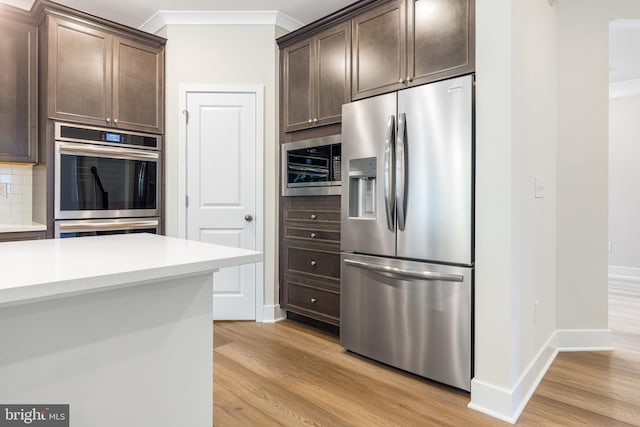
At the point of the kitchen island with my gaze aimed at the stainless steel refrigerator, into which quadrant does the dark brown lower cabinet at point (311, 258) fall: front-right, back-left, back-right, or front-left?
front-left

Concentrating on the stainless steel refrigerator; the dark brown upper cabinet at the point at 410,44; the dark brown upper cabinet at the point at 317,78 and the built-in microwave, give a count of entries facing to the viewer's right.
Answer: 0

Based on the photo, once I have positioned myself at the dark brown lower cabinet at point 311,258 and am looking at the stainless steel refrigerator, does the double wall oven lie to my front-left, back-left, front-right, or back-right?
back-right

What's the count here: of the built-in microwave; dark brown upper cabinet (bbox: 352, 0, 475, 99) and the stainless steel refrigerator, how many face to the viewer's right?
0

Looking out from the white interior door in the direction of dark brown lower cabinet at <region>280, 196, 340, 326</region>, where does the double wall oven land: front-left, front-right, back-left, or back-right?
back-right

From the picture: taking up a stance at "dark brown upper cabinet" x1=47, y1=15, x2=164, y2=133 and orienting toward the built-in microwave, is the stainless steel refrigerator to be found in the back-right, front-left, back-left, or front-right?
front-right

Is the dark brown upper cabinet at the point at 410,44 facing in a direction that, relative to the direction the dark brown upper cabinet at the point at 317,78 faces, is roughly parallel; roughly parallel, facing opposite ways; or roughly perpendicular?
roughly parallel

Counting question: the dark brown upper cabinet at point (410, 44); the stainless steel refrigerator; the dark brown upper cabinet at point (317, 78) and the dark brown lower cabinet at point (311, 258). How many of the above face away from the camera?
0

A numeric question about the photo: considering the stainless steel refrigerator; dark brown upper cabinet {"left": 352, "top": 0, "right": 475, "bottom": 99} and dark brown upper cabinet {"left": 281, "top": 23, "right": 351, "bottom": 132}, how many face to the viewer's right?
0

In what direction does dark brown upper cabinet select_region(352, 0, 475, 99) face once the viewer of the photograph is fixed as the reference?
facing the viewer and to the left of the viewer

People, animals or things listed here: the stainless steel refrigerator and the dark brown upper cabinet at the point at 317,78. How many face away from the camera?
0

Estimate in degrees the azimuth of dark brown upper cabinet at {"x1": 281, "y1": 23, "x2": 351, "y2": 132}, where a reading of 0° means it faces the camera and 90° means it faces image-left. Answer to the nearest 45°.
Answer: approximately 45°

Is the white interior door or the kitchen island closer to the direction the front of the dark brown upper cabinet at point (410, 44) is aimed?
the kitchen island

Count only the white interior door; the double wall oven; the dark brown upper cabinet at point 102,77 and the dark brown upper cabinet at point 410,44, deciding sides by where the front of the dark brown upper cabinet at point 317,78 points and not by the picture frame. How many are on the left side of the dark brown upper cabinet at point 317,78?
1

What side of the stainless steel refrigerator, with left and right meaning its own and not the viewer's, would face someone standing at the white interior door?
right

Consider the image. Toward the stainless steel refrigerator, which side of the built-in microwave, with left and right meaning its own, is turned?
left
